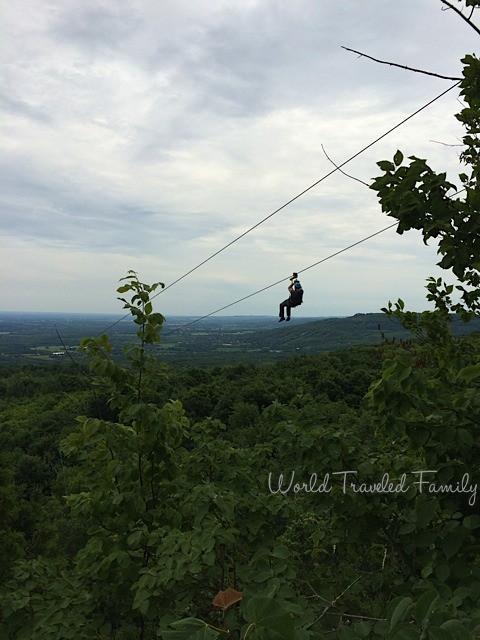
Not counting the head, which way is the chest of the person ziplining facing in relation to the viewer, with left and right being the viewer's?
facing to the left of the viewer
